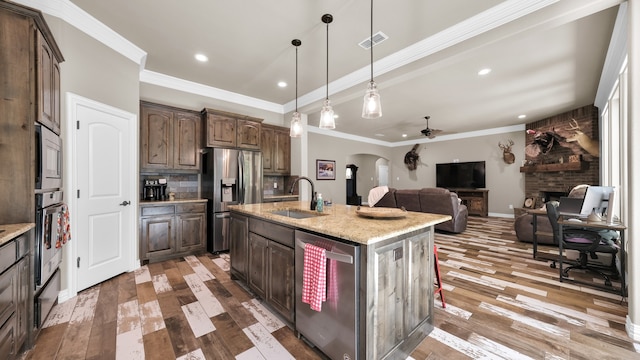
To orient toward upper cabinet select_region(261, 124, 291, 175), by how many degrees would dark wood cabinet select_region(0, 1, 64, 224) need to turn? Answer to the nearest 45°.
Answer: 0° — it already faces it

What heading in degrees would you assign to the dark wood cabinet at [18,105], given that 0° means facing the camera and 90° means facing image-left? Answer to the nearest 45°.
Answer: approximately 270°

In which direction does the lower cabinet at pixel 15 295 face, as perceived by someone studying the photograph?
facing to the right of the viewer

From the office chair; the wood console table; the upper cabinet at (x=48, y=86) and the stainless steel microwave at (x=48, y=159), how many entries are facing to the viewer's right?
3

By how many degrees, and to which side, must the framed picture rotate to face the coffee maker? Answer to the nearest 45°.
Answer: approximately 45° to its right

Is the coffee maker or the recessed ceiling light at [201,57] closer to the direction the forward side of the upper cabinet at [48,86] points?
the recessed ceiling light

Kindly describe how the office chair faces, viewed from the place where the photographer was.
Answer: facing to the right of the viewer

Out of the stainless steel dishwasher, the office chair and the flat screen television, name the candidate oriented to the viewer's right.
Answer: the office chair

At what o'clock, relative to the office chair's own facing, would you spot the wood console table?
The wood console table is roughly at 8 o'clock from the office chair.
